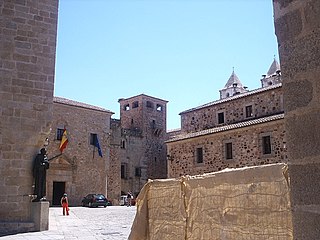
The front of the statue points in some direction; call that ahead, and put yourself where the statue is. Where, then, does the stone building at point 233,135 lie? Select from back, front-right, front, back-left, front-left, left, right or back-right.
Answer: front-left

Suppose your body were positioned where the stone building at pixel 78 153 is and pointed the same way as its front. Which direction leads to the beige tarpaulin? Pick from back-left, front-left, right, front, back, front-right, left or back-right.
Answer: front-right

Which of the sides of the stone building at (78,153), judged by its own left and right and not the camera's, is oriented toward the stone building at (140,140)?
left

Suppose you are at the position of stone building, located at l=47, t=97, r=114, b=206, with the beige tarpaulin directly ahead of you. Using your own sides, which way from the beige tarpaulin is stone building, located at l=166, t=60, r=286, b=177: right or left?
left

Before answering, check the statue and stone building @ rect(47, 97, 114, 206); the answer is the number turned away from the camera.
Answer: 0

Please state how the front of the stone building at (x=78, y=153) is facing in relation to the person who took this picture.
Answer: facing the viewer and to the right of the viewer

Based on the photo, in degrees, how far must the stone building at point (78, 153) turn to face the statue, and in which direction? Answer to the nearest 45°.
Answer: approximately 45° to its right

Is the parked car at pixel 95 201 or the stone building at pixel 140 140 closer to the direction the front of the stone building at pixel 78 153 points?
the parked car

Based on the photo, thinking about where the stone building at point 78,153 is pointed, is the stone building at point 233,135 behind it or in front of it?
in front
